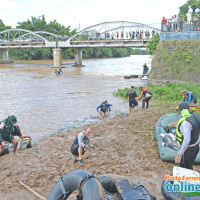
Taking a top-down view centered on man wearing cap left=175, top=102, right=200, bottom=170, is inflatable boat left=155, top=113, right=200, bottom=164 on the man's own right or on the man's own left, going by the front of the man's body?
on the man's own right

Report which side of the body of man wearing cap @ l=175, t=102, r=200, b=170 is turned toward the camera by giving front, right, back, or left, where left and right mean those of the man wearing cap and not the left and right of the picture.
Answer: left

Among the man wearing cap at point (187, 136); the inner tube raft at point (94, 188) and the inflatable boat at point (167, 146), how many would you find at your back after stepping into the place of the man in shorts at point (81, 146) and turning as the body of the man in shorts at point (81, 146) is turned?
0

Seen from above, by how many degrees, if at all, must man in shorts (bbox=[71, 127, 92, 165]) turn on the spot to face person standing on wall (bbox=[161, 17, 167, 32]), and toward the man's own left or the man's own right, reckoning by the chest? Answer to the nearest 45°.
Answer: approximately 90° to the man's own left

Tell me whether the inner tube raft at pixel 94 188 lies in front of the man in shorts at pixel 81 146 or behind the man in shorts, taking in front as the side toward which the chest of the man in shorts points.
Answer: in front

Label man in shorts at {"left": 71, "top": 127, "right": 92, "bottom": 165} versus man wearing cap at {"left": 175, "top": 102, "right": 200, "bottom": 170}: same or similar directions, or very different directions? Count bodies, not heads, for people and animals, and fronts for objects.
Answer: very different directions

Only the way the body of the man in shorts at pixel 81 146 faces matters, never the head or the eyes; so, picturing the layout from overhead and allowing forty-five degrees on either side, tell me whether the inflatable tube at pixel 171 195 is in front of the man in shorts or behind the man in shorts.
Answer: in front

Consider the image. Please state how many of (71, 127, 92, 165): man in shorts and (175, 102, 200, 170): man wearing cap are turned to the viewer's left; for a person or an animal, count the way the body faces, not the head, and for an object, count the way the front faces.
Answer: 1

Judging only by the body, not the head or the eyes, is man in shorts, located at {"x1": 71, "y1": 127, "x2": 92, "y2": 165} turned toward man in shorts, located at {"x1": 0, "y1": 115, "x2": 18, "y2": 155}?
no

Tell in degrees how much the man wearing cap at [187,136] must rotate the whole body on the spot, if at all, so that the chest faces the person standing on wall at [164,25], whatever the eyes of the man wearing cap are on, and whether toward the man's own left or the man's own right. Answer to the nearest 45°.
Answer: approximately 90° to the man's own right

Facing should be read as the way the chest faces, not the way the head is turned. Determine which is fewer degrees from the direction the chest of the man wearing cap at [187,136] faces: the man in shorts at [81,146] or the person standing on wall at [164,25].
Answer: the man in shorts
